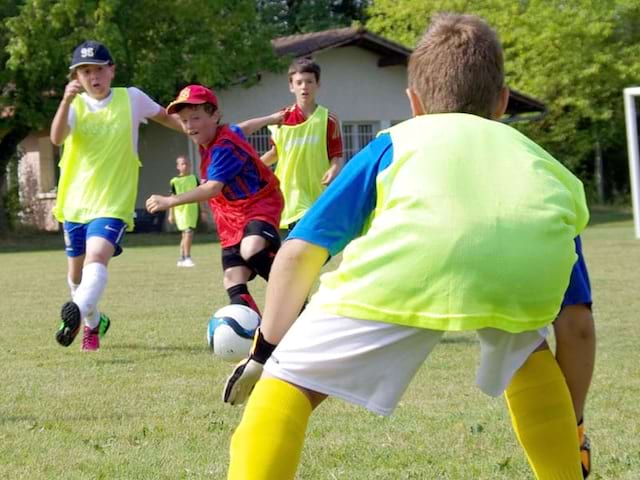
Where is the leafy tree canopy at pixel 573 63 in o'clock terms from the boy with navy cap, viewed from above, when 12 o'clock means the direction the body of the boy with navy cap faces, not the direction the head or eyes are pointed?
The leafy tree canopy is roughly at 7 o'clock from the boy with navy cap.

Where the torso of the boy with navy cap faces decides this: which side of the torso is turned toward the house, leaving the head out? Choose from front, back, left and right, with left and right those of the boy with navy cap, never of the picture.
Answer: back

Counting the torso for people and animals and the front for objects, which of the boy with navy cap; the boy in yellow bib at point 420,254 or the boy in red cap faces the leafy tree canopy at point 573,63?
the boy in yellow bib

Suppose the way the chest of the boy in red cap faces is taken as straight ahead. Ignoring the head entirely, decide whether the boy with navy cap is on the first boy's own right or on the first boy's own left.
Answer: on the first boy's own right

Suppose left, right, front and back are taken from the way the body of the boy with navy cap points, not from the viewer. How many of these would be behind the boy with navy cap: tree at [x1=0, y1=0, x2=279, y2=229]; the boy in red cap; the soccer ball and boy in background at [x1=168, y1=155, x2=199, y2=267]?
2

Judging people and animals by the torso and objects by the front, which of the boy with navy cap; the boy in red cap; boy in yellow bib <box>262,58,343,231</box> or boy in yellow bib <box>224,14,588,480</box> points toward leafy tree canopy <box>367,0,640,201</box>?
boy in yellow bib <box>224,14,588,480</box>

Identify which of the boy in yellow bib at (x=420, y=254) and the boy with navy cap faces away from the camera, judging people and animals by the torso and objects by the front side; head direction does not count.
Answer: the boy in yellow bib

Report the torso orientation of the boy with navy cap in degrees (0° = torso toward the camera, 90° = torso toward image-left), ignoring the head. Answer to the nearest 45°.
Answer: approximately 0°

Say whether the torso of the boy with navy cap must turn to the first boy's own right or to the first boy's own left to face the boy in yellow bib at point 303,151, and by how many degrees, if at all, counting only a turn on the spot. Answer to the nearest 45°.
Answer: approximately 135° to the first boy's own left

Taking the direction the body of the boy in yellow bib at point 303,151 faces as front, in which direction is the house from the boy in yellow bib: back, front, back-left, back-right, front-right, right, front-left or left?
back

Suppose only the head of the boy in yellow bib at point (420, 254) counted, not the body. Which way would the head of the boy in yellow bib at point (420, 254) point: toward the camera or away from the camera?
away from the camera

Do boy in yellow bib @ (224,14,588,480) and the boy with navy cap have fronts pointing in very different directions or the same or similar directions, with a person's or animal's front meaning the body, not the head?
very different directions

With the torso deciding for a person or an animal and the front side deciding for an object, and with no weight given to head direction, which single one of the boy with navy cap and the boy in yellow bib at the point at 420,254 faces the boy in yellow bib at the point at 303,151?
the boy in yellow bib at the point at 420,254

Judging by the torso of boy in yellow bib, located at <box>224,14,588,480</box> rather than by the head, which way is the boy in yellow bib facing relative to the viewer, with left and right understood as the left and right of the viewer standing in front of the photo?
facing away from the viewer

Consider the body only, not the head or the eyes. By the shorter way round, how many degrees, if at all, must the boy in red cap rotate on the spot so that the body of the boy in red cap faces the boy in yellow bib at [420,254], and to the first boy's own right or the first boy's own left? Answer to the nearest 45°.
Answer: approximately 45° to the first boy's own left
